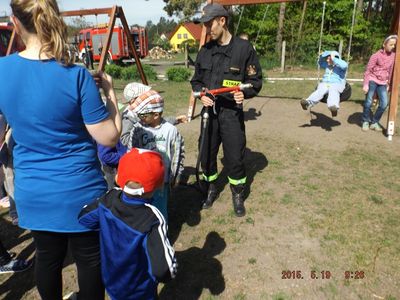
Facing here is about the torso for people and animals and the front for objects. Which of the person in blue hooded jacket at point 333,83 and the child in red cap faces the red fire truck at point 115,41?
the child in red cap

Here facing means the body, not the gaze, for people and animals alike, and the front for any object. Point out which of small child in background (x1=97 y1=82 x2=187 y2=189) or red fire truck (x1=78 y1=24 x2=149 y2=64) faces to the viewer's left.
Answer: the red fire truck

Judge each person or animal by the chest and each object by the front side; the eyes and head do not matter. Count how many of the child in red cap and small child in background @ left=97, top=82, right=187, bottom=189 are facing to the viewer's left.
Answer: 0

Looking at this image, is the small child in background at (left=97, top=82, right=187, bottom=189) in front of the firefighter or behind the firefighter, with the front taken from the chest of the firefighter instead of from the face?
in front

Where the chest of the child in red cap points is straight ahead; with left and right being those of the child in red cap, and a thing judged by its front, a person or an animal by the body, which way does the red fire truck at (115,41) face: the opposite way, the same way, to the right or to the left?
to the left

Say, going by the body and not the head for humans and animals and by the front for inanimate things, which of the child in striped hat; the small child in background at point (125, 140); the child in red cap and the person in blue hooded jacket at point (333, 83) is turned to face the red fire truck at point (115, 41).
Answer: the child in red cap

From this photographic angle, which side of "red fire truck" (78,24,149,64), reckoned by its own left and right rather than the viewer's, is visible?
left

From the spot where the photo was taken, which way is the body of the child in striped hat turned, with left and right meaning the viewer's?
facing the viewer and to the left of the viewer

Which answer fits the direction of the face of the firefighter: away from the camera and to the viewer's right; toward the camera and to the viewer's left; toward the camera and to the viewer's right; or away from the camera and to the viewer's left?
toward the camera and to the viewer's left

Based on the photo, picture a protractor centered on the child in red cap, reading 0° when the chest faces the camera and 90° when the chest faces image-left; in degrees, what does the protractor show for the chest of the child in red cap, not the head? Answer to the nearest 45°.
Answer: approximately 180°
